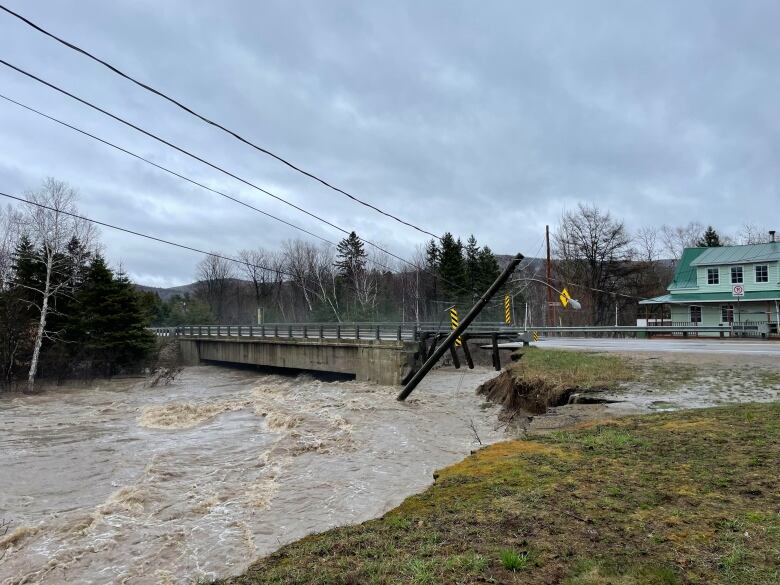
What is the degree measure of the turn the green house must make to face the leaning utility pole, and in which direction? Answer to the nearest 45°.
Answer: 0° — it already faces it

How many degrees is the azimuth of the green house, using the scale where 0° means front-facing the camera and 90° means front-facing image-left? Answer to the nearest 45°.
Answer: approximately 0°

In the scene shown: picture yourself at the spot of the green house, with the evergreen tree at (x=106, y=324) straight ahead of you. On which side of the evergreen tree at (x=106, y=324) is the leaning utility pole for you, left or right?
left

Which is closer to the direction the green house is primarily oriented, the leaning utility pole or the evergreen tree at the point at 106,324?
the leaning utility pole

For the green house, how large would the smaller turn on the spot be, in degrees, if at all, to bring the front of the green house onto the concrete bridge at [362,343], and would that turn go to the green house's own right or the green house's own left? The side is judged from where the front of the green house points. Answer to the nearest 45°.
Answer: approximately 45° to the green house's own right

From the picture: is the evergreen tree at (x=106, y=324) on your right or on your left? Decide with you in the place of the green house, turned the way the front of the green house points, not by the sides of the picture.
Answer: on your right
